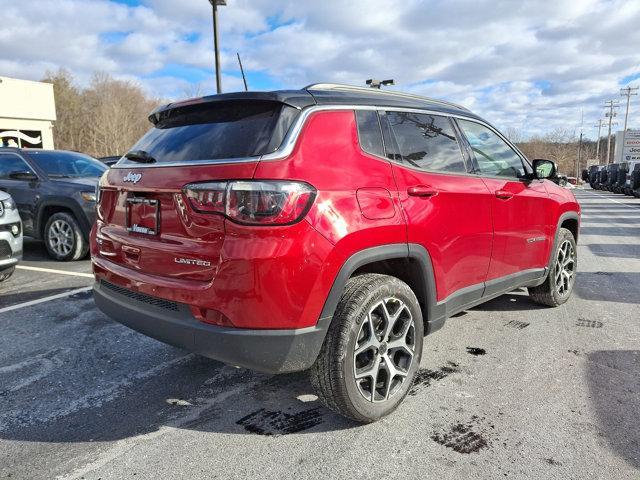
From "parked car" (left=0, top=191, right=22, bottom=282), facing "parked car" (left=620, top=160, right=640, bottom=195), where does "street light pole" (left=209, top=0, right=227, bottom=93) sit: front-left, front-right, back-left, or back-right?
front-left

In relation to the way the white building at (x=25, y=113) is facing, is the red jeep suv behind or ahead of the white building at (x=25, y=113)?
ahead

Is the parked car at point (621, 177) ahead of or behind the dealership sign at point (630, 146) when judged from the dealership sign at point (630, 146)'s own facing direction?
ahead

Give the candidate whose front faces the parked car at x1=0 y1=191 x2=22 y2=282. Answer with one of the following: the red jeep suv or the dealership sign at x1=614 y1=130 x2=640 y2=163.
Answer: the dealership sign

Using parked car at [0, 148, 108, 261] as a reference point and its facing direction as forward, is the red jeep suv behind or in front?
in front

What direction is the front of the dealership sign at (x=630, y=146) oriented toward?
toward the camera

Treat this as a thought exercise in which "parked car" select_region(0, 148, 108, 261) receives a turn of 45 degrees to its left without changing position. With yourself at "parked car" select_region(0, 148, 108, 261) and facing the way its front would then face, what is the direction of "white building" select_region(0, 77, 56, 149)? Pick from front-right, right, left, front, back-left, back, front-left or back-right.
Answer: left

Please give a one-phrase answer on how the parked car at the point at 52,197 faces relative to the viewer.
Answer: facing the viewer and to the right of the viewer

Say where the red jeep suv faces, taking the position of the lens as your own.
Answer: facing away from the viewer and to the right of the viewer

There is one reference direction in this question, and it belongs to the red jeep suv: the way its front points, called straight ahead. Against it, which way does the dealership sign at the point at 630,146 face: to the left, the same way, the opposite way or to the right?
the opposite way

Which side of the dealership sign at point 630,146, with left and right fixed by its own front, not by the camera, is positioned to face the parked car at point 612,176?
front

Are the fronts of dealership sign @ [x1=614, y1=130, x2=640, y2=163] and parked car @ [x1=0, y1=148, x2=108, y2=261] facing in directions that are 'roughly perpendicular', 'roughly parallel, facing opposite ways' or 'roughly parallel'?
roughly perpendicular

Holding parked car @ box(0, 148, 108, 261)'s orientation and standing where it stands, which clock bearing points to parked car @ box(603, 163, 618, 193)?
parked car @ box(603, 163, 618, 193) is roughly at 10 o'clock from parked car @ box(0, 148, 108, 261).

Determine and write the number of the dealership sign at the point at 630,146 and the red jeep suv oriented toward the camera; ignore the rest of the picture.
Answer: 1

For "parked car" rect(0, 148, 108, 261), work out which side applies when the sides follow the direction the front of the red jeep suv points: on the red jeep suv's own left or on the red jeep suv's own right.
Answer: on the red jeep suv's own left
